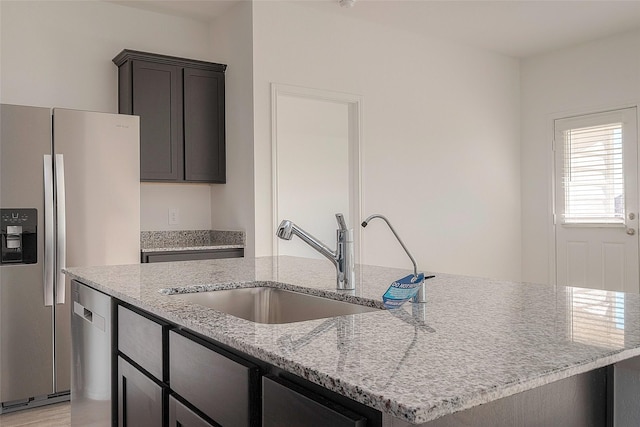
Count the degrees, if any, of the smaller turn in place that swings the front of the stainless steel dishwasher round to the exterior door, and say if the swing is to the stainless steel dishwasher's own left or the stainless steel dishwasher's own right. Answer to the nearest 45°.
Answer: approximately 180°

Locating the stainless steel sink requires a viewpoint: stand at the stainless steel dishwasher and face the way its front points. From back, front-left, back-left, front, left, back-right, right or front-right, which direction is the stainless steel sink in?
back-left

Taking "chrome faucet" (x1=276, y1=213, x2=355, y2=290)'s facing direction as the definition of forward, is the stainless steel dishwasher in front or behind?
in front

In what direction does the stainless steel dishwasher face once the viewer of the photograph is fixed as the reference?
facing to the left of the viewer

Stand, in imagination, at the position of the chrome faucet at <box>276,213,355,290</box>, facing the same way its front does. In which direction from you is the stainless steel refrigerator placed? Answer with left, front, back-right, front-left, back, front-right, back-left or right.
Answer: front-right

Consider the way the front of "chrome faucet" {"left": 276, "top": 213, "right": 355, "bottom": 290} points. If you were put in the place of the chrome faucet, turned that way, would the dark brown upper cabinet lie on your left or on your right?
on your right

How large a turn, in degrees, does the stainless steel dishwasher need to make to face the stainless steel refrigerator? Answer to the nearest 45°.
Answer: approximately 90° to its right

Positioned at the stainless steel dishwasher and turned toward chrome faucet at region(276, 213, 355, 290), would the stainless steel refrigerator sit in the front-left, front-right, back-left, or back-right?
back-left

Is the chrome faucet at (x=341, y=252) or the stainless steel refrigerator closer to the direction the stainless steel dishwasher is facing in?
the stainless steel refrigerator
